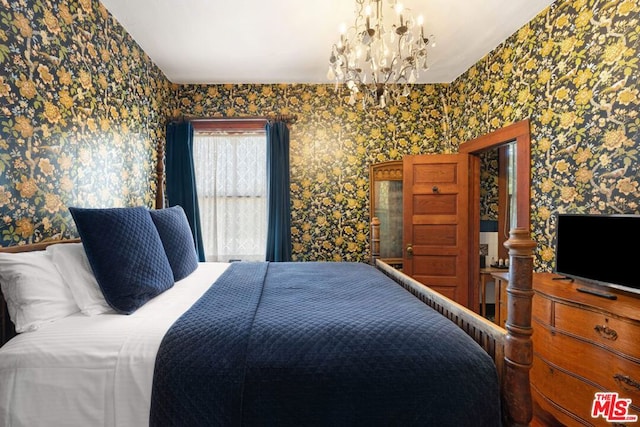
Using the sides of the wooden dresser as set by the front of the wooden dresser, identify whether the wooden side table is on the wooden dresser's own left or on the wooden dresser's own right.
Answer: on the wooden dresser's own right

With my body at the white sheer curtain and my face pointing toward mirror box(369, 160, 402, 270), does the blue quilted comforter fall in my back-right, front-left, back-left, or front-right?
front-right

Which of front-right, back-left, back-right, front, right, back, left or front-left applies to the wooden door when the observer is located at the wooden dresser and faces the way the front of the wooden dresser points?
right

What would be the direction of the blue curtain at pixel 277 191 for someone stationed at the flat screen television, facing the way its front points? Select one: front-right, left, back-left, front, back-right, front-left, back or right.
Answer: front-right

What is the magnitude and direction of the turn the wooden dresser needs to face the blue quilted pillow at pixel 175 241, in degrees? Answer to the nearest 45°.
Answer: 0° — it already faces it

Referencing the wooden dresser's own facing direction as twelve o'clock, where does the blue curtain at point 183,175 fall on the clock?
The blue curtain is roughly at 1 o'clock from the wooden dresser.

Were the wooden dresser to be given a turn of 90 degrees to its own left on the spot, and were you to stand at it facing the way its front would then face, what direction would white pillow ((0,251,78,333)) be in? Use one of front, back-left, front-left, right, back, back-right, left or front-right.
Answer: right

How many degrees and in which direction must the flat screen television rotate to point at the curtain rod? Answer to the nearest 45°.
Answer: approximately 45° to its right

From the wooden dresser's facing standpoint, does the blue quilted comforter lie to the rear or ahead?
ahead

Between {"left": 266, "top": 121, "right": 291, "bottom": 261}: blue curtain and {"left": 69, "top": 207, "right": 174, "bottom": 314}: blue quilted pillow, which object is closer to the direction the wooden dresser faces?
the blue quilted pillow

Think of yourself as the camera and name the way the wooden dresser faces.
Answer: facing the viewer and to the left of the viewer

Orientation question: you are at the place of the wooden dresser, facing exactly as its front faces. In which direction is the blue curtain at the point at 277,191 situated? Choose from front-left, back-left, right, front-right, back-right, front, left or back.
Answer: front-right

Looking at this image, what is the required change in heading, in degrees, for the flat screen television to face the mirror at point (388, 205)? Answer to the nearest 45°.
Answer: approximately 90° to its right

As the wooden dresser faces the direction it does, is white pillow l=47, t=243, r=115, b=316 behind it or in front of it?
in front

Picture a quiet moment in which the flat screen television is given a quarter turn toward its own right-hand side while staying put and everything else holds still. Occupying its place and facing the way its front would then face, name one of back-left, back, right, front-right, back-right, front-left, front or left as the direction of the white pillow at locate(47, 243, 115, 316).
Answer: left
